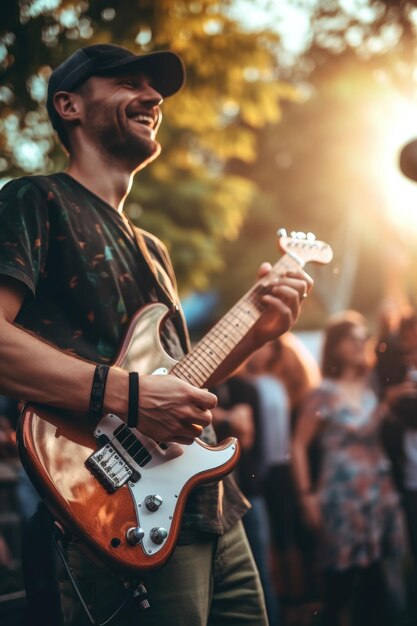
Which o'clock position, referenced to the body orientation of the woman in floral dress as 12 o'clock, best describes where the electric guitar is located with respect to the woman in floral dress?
The electric guitar is roughly at 2 o'clock from the woman in floral dress.

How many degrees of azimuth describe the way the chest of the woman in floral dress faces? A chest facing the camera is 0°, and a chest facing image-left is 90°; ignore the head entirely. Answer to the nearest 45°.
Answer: approximately 315°

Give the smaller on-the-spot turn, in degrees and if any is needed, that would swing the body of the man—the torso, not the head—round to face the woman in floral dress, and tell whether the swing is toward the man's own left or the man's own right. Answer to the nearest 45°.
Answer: approximately 90° to the man's own left

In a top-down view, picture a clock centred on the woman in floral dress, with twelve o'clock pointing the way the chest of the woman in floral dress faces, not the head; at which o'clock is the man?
The man is roughly at 2 o'clock from the woman in floral dress.

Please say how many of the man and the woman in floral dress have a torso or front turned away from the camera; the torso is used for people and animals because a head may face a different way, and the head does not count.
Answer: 0

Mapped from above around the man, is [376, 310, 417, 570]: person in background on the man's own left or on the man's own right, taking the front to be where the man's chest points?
on the man's own left
